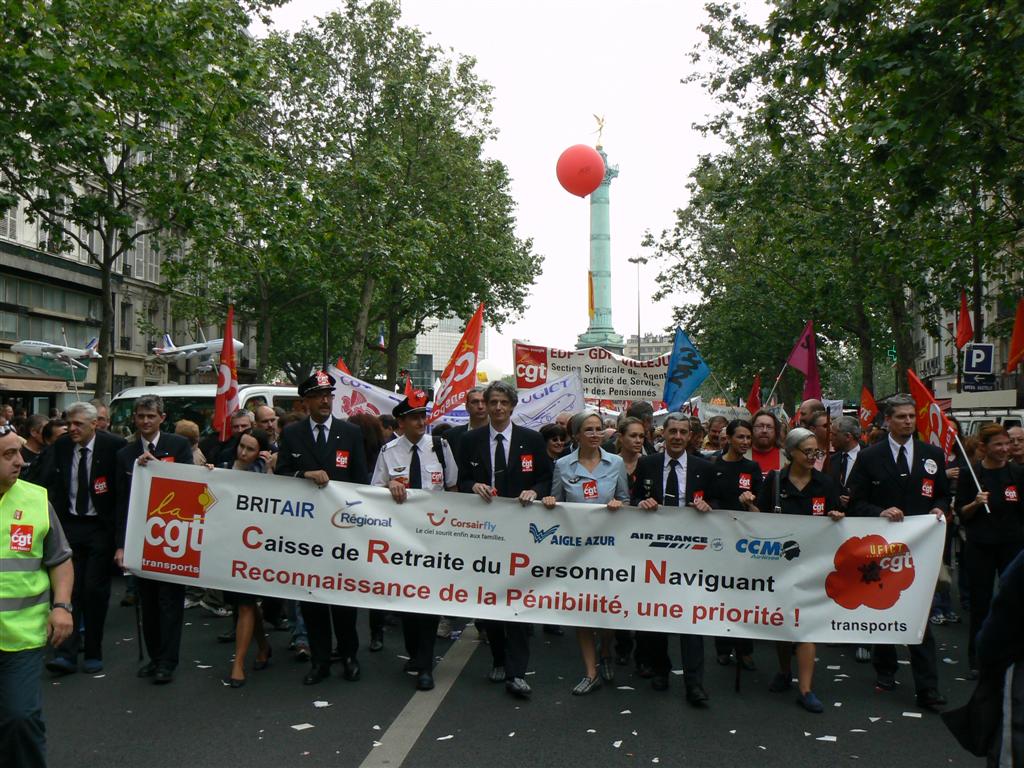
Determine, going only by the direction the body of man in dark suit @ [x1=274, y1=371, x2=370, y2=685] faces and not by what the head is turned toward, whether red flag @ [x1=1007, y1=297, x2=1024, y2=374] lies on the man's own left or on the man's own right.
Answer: on the man's own left

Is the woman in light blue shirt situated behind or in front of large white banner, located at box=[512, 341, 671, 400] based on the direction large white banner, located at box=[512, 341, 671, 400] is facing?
in front

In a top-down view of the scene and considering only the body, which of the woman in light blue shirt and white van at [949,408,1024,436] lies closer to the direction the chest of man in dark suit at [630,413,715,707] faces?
the woman in light blue shirt

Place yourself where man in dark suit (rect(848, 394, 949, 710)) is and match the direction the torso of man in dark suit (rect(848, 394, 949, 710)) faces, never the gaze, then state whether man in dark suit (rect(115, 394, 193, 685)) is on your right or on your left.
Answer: on your right

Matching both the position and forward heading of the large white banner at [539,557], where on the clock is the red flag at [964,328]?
The red flag is roughly at 7 o'clock from the large white banner.

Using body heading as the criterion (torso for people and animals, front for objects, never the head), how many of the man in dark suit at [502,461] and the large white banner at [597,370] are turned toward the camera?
2

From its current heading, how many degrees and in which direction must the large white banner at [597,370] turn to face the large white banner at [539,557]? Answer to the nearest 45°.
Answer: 0° — it already faces it
